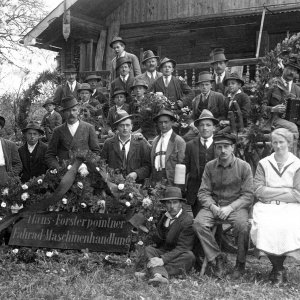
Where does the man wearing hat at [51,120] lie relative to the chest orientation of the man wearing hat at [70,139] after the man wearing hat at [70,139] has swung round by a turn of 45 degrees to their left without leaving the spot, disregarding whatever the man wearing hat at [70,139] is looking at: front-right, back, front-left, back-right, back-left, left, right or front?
back-left

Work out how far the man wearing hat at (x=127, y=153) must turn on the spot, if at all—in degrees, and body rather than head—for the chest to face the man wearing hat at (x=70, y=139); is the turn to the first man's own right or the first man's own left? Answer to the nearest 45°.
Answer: approximately 90° to the first man's own right

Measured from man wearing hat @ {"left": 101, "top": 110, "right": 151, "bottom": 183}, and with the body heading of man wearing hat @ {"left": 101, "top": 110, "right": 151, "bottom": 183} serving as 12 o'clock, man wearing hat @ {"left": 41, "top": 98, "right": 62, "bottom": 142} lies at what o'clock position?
man wearing hat @ {"left": 41, "top": 98, "right": 62, "bottom": 142} is roughly at 5 o'clock from man wearing hat @ {"left": 101, "top": 110, "right": 151, "bottom": 183}.

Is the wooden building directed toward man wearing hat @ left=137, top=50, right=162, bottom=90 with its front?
yes

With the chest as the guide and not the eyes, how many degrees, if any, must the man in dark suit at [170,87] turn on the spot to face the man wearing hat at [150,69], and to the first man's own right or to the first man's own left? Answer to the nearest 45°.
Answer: approximately 135° to the first man's own right

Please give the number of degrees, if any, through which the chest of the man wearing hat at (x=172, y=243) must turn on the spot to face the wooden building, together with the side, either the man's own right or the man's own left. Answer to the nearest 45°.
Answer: approximately 135° to the man's own right

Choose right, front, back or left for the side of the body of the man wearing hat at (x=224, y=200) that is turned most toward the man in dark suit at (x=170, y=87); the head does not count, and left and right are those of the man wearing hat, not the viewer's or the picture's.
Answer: back

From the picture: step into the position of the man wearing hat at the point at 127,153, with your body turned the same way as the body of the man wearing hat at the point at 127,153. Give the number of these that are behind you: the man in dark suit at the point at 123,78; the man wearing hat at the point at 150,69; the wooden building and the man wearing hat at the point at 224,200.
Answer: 3

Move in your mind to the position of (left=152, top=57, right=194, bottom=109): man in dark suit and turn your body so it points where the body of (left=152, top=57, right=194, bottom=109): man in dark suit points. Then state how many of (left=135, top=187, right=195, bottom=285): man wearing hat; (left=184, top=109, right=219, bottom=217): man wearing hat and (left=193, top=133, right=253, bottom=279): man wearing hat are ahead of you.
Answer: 3
